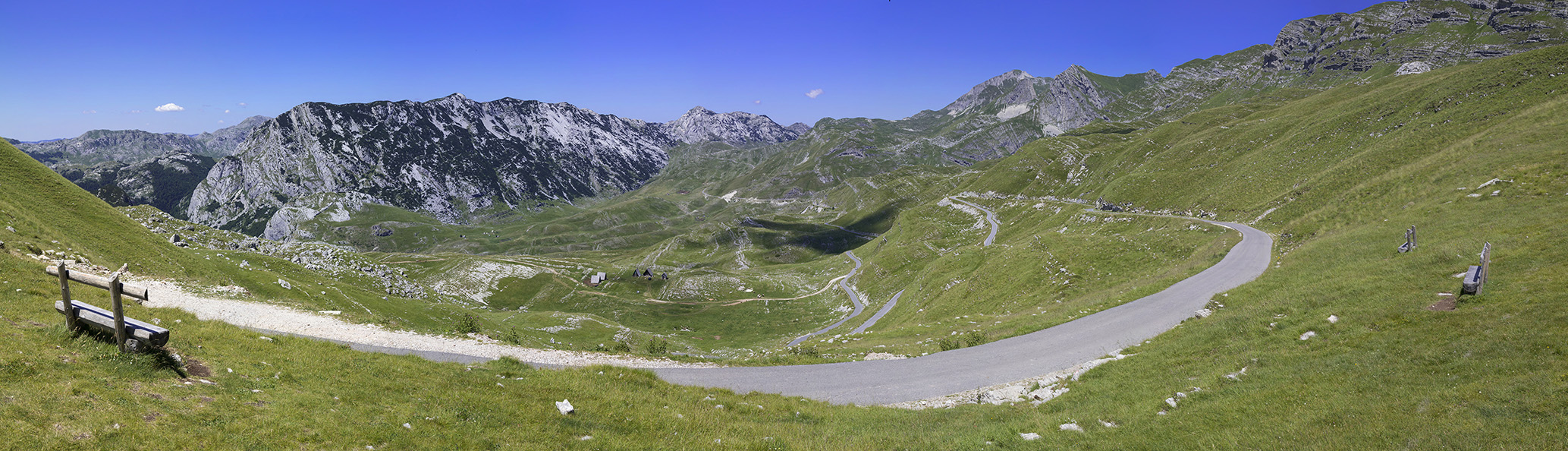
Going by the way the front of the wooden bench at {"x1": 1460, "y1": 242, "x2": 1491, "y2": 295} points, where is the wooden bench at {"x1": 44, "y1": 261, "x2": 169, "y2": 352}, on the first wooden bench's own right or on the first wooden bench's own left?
on the first wooden bench's own left

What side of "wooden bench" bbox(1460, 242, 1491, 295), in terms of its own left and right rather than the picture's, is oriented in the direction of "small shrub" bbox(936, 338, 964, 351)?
front

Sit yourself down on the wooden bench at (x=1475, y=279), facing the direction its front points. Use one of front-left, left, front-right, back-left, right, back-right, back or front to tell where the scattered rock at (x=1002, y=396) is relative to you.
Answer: front-left

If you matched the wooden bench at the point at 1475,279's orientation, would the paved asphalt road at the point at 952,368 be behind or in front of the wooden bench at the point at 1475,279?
in front

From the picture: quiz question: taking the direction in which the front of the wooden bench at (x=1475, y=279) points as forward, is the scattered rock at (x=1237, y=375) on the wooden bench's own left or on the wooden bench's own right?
on the wooden bench's own left

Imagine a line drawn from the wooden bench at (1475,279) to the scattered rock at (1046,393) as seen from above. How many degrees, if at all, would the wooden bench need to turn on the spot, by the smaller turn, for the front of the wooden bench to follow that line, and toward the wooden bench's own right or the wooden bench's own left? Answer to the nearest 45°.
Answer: approximately 45° to the wooden bench's own left

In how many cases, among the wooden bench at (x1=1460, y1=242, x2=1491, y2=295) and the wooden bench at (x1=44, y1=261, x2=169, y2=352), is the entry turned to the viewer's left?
1

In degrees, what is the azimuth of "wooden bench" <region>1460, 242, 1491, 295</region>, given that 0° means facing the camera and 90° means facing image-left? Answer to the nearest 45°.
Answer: approximately 90°
